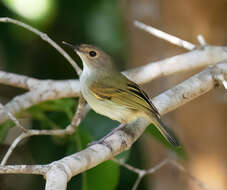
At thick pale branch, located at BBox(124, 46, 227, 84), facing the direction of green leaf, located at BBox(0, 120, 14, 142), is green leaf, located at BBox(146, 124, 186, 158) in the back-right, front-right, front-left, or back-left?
front-left

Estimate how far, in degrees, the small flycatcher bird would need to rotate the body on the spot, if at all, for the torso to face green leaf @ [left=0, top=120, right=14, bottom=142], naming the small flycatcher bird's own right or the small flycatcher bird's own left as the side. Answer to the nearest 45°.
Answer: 0° — it already faces it

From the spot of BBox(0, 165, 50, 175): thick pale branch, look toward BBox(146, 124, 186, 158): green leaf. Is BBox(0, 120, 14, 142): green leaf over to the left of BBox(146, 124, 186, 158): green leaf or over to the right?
left

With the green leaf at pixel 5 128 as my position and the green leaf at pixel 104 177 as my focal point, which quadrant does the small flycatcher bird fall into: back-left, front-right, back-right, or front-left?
front-right

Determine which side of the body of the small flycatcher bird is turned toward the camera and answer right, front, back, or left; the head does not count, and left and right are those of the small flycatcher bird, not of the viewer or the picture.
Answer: left

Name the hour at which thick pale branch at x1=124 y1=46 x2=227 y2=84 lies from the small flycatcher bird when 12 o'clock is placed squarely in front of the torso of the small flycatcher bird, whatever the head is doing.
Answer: The thick pale branch is roughly at 5 o'clock from the small flycatcher bird.

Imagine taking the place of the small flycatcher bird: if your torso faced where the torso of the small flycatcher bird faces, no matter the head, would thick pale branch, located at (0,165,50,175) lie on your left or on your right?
on your left
